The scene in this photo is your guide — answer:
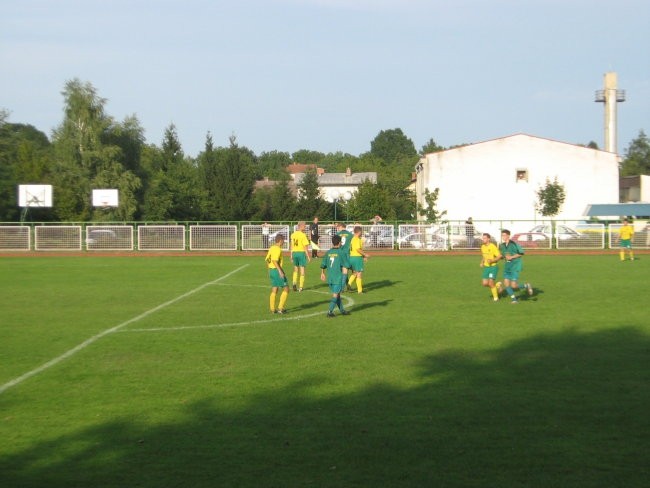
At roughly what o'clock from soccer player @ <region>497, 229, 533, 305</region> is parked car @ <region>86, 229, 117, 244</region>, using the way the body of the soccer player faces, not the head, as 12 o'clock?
The parked car is roughly at 3 o'clock from the soccer player.

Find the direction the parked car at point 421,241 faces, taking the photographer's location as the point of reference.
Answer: facing to the left of the viewer

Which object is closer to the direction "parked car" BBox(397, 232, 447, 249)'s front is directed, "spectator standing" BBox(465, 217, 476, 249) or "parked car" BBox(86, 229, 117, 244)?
the parked car

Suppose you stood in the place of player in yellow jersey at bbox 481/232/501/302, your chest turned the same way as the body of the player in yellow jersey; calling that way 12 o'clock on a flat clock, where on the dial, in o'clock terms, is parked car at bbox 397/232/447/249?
The parked car is roughly at 4 o'clock from the player in yellow jersey.

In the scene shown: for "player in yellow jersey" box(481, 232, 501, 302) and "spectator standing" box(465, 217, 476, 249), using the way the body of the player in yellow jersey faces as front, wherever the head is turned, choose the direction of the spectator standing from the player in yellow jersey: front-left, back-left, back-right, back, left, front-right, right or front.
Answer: back-right

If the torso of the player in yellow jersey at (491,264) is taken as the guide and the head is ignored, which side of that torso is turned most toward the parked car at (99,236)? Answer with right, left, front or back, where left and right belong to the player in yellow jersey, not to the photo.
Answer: right

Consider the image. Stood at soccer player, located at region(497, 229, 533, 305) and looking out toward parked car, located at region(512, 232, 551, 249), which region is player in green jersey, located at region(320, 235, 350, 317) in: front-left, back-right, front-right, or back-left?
back-left

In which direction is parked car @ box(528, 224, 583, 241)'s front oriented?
to the viewer's right

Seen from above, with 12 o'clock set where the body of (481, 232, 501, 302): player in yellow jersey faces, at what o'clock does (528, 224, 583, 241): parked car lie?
The parked car is roughly at 5 o'clock from the player in yellow jersey.

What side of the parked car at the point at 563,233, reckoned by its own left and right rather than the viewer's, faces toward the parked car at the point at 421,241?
back
